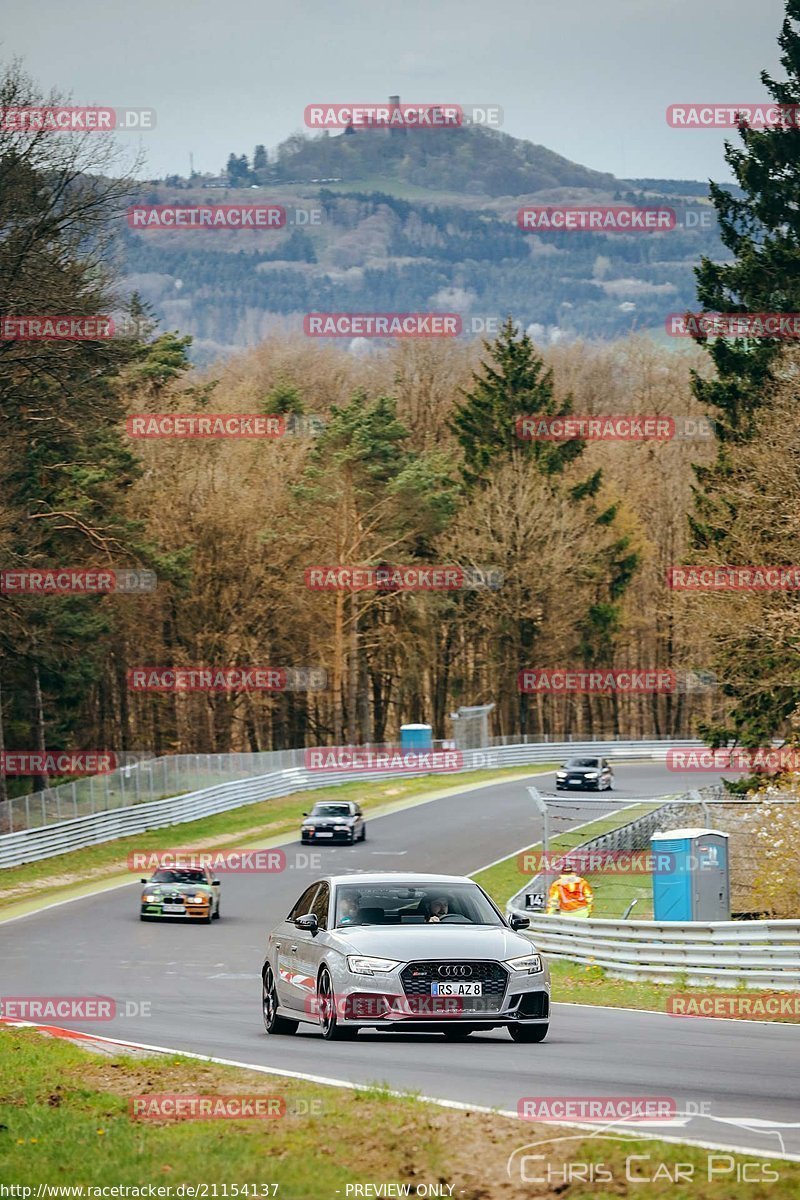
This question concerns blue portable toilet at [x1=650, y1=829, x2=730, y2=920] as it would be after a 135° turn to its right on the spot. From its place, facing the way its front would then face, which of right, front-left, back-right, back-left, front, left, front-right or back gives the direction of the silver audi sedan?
left

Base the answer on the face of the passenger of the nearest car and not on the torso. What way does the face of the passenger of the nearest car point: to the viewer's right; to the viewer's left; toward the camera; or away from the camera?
toward the camera

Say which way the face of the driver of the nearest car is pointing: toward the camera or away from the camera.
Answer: toward the camera

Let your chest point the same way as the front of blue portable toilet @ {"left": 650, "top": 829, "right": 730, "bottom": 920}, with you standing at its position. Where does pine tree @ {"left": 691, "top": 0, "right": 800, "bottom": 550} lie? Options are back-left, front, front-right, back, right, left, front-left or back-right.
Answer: back-left

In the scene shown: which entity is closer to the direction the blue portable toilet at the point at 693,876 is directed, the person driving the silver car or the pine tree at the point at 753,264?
the person driving the silver car

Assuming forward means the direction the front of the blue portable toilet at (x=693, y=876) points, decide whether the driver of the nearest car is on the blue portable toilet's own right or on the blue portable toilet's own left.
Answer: on the blue portable toilet's own right

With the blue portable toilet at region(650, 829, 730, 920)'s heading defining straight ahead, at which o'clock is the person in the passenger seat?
The person in the passenger seat is roughly at 2 o'clock from the blue portable toilet.
